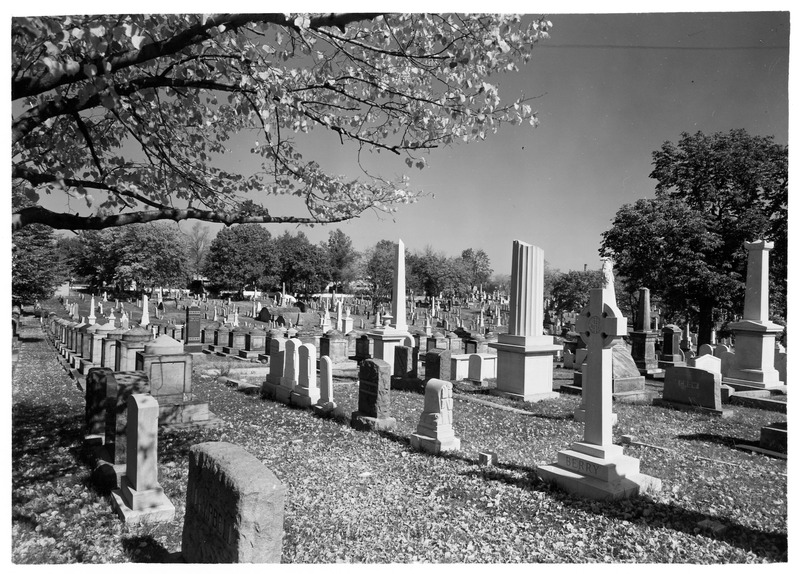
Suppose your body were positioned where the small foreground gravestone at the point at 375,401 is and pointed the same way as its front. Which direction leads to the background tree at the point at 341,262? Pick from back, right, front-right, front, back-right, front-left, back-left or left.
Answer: back-right

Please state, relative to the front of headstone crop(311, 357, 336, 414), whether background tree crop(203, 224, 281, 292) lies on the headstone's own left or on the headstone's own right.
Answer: on the headstone's own right

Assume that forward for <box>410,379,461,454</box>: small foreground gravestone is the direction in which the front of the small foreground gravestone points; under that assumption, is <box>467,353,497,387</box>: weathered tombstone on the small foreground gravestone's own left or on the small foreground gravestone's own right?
on the small foreground gravestone's own left

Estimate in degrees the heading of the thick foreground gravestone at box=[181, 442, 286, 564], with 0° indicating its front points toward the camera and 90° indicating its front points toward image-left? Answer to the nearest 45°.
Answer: approximately 45°

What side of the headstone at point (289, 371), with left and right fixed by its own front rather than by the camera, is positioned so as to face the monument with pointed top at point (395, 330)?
back

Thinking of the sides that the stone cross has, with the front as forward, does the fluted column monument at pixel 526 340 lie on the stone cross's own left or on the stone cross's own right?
on the stone cross's own right

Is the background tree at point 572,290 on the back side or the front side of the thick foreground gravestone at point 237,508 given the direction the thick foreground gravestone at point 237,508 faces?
on the back side

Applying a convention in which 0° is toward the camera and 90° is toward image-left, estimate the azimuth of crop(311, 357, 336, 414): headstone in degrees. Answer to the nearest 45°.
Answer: approximately 45°
